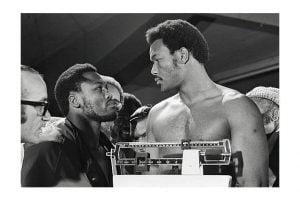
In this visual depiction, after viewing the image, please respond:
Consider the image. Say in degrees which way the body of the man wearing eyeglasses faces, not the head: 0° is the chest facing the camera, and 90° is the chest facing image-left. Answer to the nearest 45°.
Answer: approximately 270°

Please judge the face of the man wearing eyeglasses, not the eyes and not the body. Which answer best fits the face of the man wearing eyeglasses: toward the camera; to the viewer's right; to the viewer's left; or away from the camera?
to the viewer's right

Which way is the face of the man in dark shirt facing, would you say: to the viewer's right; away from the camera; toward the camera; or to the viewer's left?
to the viewer's right
